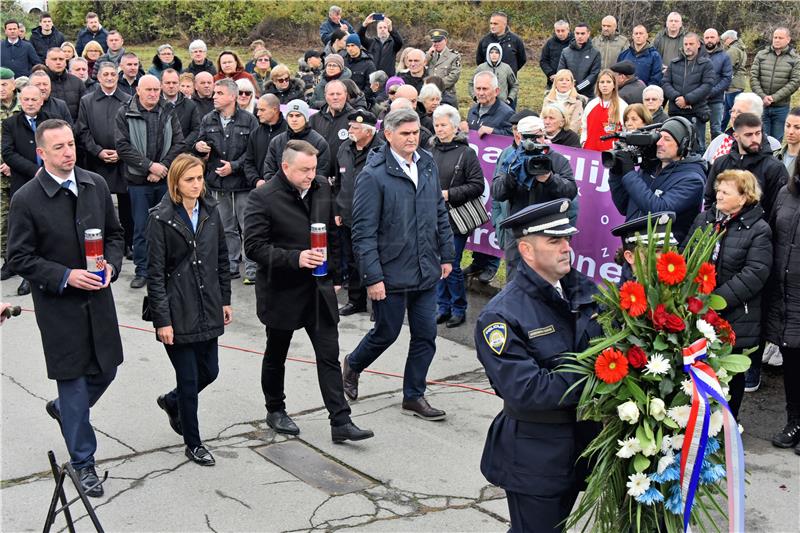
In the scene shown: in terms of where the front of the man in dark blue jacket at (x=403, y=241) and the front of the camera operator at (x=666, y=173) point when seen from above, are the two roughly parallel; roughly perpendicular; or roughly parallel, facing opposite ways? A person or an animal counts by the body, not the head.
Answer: roughly perpendicular

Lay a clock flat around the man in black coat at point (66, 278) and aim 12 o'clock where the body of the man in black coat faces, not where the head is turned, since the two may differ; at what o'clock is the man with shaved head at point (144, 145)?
The man with shaved head is roughly at 8 o'clock from the man in black coat.

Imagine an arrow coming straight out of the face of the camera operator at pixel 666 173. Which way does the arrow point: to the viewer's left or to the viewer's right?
to the viewer's left

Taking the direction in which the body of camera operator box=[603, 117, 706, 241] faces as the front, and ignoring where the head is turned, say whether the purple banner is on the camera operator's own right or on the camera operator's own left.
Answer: on the camera operator's own right

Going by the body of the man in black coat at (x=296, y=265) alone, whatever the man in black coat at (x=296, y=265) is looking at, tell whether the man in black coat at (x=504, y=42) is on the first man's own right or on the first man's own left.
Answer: on the first man's own left

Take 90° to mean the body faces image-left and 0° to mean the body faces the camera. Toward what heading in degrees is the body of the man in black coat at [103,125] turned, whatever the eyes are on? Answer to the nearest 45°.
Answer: approximately 315°

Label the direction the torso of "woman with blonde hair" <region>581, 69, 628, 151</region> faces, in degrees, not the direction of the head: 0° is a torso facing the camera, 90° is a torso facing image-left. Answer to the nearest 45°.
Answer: approximately 0°

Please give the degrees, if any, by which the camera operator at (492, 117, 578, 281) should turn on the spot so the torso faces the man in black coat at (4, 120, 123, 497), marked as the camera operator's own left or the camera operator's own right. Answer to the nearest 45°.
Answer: approximately 45° to the camera operator's own right
